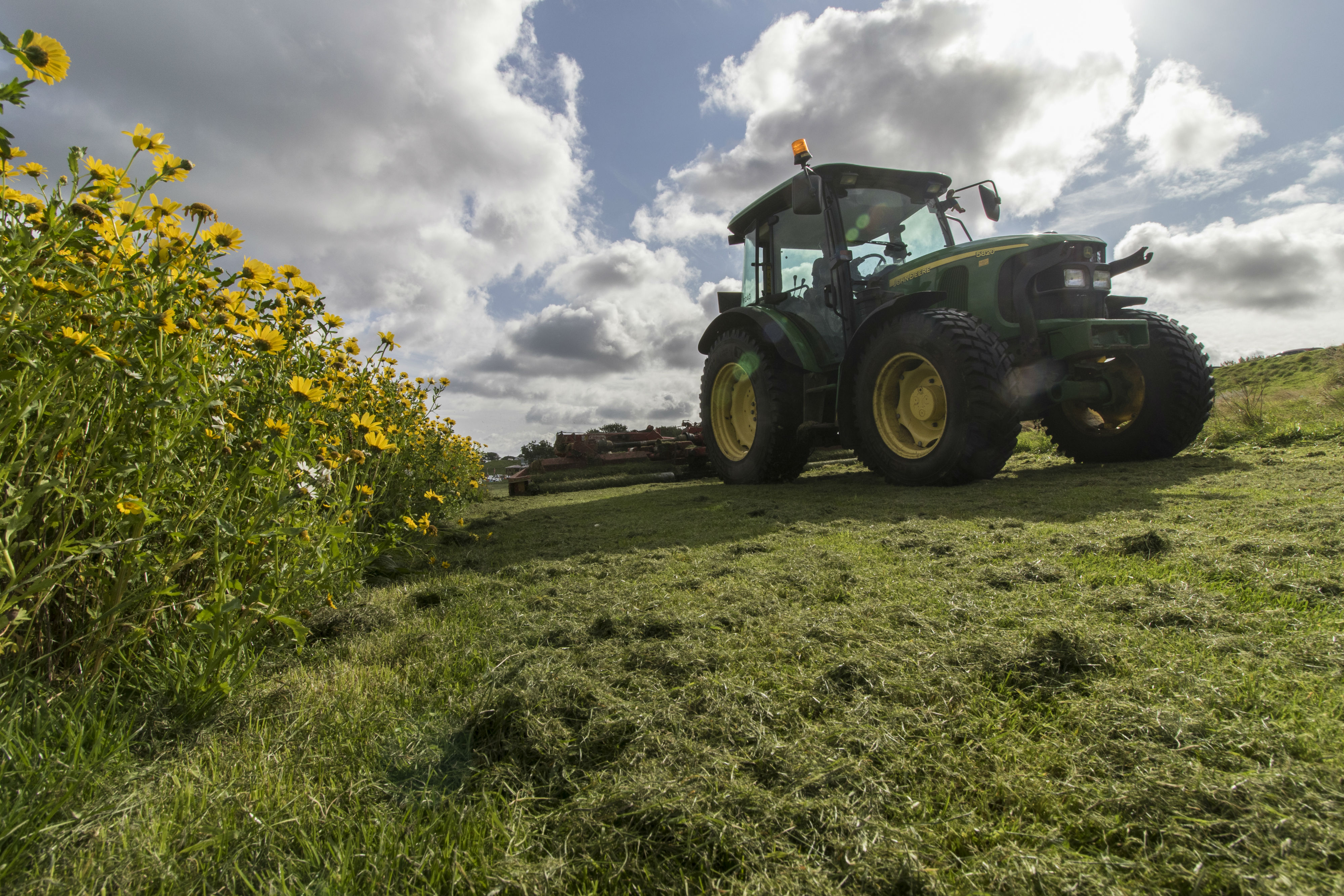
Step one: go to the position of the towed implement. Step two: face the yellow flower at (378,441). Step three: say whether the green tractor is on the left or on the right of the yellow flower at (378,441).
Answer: left

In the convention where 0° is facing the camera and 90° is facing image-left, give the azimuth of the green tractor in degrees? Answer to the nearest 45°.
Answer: approximately 315°

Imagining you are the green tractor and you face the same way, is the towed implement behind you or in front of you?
behind

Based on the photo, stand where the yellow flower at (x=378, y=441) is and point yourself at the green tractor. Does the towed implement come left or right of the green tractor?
left
